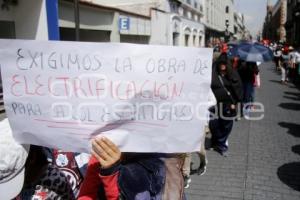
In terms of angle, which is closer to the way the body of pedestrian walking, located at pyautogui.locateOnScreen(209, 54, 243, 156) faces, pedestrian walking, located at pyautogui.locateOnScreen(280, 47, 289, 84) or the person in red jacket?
the person in red jacket

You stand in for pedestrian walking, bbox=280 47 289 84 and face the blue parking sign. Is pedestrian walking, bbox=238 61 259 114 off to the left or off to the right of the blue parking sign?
left

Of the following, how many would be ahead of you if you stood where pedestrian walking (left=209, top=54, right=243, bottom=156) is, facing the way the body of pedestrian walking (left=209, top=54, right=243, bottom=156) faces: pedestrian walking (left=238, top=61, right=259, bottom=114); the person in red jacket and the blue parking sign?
1

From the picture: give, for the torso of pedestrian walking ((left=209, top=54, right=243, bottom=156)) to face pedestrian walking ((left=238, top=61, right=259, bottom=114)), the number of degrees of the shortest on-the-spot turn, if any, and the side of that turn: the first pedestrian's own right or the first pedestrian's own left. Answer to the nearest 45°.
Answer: approximately 180°

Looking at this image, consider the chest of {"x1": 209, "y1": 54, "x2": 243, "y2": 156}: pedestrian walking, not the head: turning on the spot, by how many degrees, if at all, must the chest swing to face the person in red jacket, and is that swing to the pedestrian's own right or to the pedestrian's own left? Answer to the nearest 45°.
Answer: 0° — they already face them

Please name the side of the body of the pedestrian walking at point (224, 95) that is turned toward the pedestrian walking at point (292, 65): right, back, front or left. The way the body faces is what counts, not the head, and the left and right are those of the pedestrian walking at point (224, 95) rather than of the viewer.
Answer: back

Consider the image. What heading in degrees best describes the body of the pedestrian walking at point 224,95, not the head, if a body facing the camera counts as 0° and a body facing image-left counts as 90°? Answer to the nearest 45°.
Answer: approximately 0°

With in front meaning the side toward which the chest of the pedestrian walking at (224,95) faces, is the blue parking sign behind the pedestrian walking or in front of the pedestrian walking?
behind

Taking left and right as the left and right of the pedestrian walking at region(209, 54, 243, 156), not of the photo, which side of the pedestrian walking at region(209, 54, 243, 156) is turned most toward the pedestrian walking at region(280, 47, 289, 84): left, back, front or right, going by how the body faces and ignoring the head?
back

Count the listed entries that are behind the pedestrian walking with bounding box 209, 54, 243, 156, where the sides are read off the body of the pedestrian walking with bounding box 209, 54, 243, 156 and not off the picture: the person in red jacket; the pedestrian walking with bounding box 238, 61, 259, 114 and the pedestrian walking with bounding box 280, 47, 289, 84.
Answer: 2

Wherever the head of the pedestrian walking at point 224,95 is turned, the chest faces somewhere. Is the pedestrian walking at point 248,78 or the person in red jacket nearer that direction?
the person in red jacket
